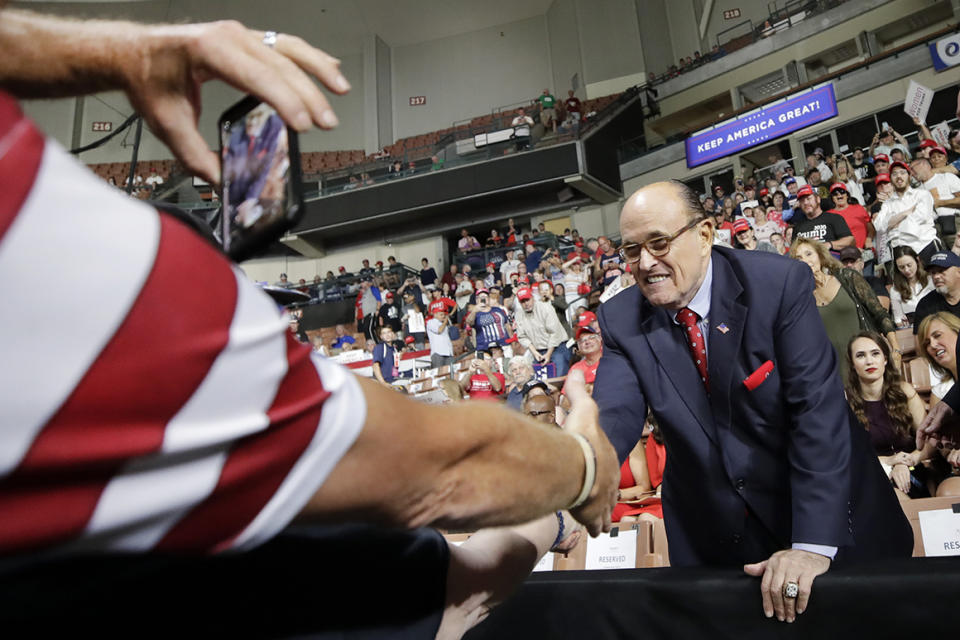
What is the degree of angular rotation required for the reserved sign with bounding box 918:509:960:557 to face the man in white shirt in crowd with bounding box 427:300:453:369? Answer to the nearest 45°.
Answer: approximately 135° to its right

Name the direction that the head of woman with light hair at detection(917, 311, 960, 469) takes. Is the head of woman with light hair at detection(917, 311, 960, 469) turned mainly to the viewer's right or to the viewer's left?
to the viewer's left

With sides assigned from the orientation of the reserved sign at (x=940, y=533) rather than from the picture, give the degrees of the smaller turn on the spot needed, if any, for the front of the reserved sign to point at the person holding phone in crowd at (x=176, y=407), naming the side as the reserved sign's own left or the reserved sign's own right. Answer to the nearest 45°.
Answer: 0° — it already faces them

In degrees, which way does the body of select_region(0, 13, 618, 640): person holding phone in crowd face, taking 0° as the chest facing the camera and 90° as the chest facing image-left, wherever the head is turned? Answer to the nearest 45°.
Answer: approximately 225°

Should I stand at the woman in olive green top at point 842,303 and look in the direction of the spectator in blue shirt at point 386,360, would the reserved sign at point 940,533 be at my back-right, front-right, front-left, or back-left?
back-left

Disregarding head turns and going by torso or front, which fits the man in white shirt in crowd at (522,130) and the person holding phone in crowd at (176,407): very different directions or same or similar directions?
very different directions

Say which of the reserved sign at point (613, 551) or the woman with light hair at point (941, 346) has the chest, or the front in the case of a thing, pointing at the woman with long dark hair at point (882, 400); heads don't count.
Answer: the woman with light hair at point (941, 346)

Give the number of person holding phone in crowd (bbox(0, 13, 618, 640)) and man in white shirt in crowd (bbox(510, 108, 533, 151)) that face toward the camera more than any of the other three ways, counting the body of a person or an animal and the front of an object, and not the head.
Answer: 1

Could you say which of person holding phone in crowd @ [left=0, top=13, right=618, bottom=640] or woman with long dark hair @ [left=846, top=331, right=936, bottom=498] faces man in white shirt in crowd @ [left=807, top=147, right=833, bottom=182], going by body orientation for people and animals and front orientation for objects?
the person holding phone in crowd

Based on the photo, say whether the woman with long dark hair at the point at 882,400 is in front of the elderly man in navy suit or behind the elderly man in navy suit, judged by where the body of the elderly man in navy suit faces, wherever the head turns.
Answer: behind

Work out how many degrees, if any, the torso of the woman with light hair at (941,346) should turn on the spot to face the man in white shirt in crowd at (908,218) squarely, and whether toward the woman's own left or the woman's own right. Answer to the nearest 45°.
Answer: approximately 135° to the woman's own right
